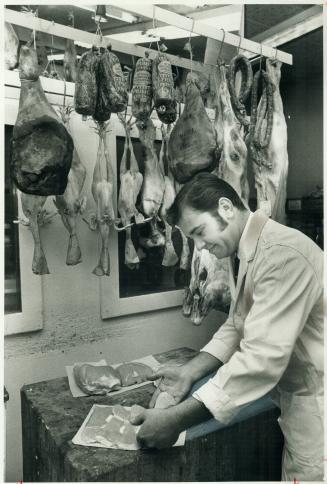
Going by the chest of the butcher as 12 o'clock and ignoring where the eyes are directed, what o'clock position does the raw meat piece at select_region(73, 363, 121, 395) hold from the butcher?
The raw meat piece is roughly at 1 o'clock from the butcher.

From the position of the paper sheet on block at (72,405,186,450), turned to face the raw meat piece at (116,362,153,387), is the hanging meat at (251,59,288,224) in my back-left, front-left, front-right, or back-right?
front-right

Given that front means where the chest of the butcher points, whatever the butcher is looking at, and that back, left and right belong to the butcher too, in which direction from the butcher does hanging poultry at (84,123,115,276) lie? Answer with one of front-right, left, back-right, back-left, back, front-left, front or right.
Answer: front-right

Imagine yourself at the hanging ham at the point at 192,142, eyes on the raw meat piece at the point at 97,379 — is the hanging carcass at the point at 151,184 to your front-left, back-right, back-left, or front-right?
front-right

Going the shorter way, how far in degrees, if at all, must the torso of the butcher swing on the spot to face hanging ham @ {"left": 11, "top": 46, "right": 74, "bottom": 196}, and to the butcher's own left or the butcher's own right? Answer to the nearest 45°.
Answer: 0° — they already face it

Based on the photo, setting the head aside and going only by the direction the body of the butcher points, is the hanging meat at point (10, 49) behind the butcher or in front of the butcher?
in front

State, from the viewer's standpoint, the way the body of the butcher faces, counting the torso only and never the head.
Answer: to the viewer's left

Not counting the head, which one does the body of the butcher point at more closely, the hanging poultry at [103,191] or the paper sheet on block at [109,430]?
the paper sheet on block

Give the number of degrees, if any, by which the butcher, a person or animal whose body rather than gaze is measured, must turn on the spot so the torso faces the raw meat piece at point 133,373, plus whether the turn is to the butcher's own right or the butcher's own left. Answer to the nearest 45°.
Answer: approximately 45° to the butcher's own right

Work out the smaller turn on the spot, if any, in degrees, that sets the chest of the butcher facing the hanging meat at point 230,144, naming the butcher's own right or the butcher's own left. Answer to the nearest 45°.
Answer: approximately 90° to the butcher's own right

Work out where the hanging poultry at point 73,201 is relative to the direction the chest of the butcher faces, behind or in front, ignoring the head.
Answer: in front

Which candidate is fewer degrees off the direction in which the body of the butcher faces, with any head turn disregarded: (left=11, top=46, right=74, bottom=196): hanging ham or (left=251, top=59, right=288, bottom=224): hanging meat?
the hanging ham

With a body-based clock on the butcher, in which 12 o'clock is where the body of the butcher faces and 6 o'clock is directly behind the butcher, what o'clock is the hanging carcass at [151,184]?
The hanging carcass is roughly at 2 o'clock from the butcher.
